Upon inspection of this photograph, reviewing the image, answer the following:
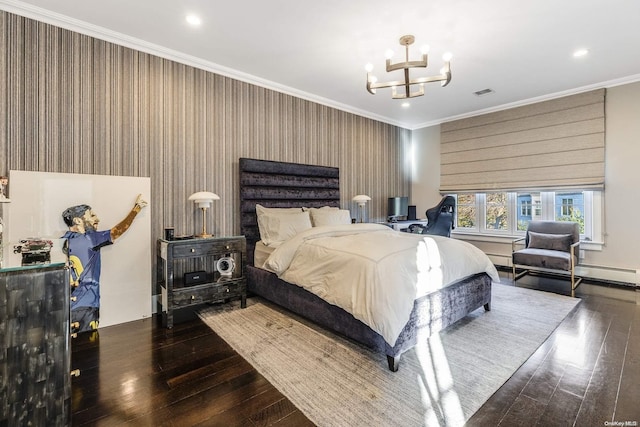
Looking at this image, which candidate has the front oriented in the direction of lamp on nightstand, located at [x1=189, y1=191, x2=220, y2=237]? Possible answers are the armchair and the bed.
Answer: the armchair

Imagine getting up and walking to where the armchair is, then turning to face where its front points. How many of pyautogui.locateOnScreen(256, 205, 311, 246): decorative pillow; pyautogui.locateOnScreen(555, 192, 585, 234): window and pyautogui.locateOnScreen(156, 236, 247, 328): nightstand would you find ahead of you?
2

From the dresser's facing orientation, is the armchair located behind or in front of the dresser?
in front

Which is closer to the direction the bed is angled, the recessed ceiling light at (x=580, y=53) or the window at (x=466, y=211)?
the recessed ceiling light

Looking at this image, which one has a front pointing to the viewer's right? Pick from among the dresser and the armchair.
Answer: the dresser

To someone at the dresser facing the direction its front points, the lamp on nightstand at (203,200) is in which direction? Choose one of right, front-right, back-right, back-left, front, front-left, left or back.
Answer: front-left

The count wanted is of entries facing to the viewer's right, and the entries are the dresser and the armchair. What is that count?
1

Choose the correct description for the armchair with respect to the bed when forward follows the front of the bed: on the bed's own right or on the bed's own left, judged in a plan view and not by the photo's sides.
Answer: on the bed's own left

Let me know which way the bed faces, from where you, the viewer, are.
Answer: facing the viewer and to the right of the viewer

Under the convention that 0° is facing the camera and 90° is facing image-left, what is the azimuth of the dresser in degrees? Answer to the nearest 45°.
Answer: approximately 270°

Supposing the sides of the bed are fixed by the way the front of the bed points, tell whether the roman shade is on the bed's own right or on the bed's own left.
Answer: on the bed's own left

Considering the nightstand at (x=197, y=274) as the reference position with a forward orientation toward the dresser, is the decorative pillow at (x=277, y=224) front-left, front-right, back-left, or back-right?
back-left

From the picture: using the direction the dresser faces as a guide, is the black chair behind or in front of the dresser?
in front

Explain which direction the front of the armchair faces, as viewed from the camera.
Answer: facing the viewer and to the left of the viewer
